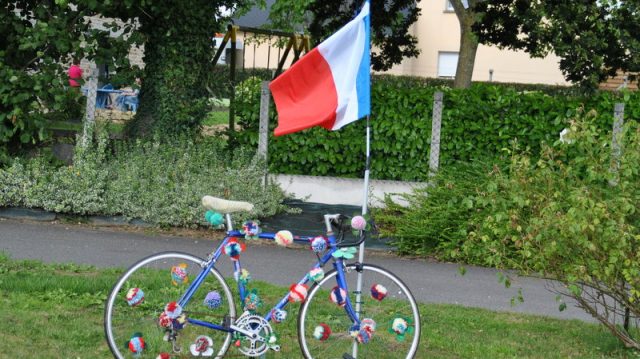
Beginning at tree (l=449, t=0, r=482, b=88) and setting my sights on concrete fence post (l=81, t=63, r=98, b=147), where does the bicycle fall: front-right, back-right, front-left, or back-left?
front-left

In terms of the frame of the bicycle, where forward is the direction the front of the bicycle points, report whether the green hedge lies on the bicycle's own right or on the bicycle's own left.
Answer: on the bicycle's own left

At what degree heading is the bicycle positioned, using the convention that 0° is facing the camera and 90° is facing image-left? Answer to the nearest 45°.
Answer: approximately 270°

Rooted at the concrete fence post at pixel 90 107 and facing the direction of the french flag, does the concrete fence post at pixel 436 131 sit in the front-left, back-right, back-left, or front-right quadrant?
front-left

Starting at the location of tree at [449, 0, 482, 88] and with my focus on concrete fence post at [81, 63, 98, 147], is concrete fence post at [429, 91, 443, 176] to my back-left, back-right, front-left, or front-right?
front-left

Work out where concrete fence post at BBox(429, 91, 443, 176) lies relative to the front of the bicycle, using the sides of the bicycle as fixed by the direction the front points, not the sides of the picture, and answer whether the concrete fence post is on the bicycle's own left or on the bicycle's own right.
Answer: on the bicycle's own left

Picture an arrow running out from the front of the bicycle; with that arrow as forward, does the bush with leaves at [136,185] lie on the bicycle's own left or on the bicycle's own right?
on the bicycle's own left

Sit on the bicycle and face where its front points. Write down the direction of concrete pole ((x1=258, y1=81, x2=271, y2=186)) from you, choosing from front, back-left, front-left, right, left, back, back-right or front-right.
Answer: left

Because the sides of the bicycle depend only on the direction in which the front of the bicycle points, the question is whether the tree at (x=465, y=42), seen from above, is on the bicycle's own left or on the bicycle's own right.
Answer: on the bicycle's own left
